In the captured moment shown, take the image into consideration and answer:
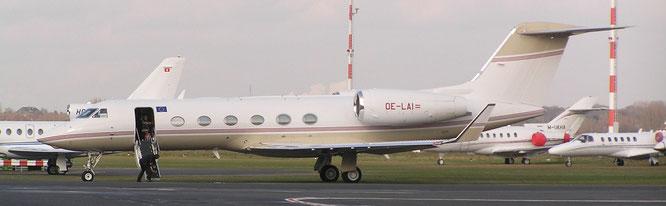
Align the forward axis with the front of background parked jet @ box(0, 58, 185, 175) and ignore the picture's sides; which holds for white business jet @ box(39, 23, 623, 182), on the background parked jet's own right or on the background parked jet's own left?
on the background parked jet's own left

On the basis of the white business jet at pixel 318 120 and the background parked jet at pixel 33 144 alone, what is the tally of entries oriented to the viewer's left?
2

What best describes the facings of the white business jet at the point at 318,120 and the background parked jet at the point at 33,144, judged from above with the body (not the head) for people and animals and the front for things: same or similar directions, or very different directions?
same or similar directions

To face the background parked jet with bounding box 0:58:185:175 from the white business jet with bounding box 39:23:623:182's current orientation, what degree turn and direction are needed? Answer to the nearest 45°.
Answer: approximately 45° to its right

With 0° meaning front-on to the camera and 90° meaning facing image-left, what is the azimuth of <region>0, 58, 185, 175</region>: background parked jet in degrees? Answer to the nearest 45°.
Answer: approximately 90°

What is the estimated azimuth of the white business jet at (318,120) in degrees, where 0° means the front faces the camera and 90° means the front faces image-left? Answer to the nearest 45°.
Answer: approximately 90°
